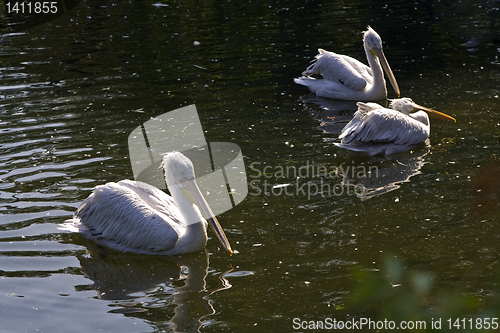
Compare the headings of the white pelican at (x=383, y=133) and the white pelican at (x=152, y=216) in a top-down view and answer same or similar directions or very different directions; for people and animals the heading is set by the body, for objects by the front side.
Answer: same or similar directions

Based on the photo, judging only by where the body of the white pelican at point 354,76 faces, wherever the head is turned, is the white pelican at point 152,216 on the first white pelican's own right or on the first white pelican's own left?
on the first white pelican's own right

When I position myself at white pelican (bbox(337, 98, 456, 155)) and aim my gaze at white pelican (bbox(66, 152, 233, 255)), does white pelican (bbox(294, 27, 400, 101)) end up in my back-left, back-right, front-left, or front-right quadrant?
back-right

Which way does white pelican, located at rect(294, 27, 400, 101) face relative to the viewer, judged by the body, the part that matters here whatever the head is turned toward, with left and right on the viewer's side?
facing to the right of the viewer

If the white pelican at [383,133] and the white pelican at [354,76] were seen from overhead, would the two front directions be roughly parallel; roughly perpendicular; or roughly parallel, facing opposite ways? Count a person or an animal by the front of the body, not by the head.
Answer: roughly parallel

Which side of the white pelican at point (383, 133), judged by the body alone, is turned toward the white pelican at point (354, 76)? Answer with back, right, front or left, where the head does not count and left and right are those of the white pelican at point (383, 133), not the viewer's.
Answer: left

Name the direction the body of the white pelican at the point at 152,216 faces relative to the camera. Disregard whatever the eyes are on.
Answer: to the viewer's right

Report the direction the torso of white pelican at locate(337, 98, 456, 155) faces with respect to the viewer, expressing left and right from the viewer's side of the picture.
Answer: facing to the right of the viewer

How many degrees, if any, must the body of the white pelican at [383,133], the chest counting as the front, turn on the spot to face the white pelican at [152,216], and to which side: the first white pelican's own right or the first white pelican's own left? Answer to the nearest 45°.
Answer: approximately 135° to the first white pelican's own right

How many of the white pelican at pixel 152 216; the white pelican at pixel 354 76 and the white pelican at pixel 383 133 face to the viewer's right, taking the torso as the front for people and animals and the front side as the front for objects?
3

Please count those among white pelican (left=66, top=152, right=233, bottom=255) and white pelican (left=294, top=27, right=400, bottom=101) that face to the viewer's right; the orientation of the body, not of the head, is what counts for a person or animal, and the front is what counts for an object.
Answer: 2

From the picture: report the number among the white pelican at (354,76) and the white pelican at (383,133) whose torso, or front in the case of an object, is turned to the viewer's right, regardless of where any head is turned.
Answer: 2

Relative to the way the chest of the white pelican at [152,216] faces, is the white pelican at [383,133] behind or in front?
in front
